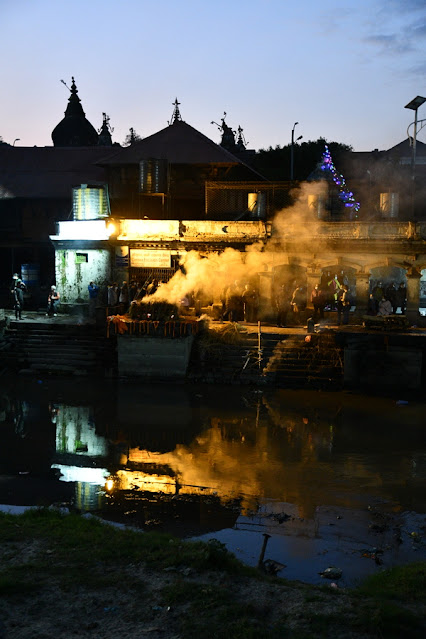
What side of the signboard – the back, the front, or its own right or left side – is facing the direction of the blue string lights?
left

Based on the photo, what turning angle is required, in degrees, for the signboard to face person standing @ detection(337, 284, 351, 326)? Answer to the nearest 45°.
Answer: approximately 45° to its left

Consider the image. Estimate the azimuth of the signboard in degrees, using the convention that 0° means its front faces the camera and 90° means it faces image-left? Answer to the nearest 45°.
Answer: approximately 0°

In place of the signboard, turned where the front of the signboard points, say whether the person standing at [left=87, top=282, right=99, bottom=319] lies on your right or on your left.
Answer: on your right

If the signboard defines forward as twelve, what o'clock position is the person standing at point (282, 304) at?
The person standing is roughly at 10 o'clock from the signboard.

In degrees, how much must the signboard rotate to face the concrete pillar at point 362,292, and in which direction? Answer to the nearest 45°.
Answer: approximately 90° to its left
